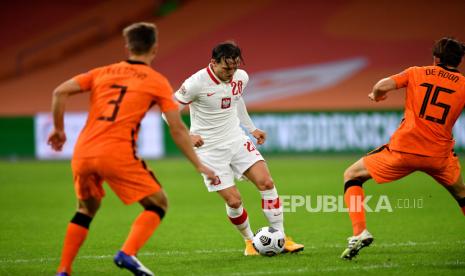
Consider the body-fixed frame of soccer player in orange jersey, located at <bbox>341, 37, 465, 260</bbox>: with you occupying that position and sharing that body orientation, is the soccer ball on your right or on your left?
on your left

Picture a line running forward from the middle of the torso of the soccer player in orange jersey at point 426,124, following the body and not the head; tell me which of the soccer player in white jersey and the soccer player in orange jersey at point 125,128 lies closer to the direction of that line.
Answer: the soccer player in white jersey

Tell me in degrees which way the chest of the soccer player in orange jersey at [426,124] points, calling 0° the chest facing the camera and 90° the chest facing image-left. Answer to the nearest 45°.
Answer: approximately 180°

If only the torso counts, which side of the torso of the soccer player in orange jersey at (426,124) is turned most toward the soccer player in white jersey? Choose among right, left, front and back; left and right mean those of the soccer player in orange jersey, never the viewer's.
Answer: left

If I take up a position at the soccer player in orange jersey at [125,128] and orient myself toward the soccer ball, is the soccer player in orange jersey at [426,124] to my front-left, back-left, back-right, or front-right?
front-right

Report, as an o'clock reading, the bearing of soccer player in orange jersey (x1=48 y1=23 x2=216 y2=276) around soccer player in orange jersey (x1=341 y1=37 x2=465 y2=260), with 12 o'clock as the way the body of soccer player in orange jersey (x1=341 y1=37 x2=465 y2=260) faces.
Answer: soccer player in orange jersey (x1=48 y1=23 x2=216 y2=276) is roughly at 8 o'clock from soccer player in orange jersey (x1=341 y1=37 x2=465 y2=260).

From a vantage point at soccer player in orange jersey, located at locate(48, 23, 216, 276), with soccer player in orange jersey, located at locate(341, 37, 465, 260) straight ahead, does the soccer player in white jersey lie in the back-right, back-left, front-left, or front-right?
front-left
